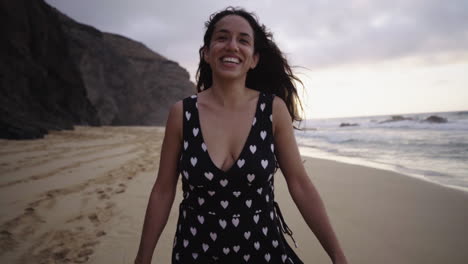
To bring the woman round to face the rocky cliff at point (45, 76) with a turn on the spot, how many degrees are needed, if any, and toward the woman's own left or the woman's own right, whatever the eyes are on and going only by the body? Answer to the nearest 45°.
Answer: approximately 135° to the woman's own right

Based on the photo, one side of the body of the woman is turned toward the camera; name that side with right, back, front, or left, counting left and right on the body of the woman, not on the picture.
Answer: front

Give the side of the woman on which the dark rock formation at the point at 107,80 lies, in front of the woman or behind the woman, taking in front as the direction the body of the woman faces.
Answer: behind
